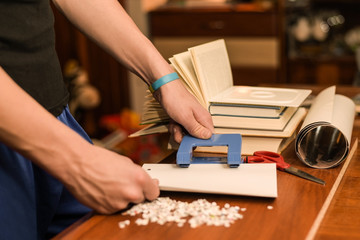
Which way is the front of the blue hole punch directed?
toward the camera
